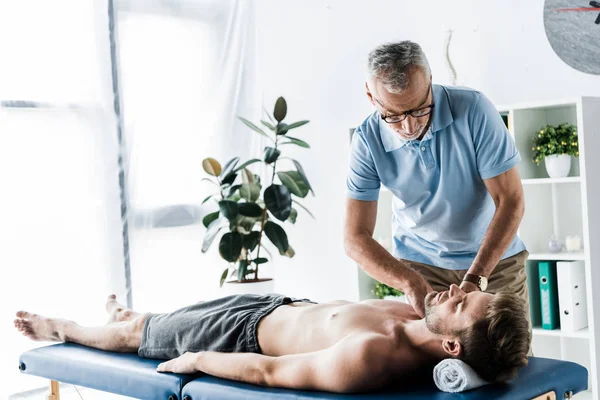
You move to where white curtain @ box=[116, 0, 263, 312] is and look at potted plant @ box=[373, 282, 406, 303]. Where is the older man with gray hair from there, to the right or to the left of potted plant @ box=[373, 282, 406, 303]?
right

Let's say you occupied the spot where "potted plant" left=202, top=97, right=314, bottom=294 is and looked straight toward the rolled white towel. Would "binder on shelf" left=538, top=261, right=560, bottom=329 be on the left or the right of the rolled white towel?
left

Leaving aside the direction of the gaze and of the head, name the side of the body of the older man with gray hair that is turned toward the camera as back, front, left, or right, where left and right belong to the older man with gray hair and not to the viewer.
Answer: front

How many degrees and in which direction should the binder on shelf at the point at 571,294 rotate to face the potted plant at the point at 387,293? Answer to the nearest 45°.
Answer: approximately 45° to its right

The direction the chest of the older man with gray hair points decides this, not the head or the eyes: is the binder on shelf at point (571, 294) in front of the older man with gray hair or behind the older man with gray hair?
behind

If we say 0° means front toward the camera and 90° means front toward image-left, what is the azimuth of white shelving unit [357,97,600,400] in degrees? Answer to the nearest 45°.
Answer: approximately 45°

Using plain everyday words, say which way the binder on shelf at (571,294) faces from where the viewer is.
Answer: facing the viewer and to the left of the viewer

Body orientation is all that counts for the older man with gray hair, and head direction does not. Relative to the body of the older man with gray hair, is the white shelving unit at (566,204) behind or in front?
behind

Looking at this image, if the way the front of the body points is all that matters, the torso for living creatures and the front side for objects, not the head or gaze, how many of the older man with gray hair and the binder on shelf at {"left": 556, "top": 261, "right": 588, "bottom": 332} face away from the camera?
0

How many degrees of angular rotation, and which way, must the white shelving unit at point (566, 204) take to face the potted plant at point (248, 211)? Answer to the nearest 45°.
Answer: approximately 45° to its right

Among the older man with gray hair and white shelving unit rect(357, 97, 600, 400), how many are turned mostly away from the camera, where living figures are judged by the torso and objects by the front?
0
